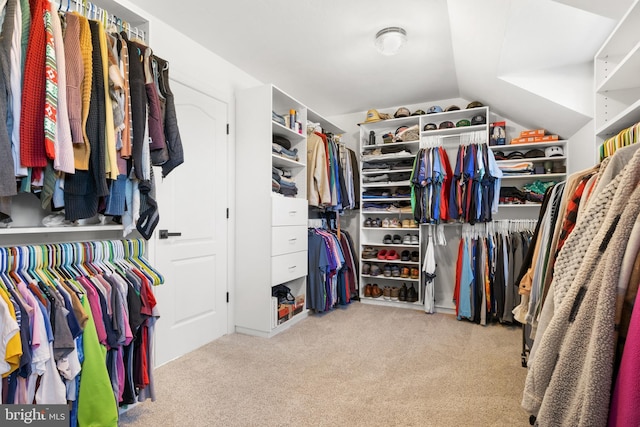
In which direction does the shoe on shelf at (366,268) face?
toward the camera

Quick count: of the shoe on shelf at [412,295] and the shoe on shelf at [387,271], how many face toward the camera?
2

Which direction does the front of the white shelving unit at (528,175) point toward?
toward the camera

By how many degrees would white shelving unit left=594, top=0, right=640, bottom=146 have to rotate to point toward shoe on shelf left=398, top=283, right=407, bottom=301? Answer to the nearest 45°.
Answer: approximately 90° to its right

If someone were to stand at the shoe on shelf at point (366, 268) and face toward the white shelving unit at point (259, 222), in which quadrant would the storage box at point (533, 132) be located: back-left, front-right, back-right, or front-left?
back-left

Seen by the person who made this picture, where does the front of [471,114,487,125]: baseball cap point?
facing the viewer

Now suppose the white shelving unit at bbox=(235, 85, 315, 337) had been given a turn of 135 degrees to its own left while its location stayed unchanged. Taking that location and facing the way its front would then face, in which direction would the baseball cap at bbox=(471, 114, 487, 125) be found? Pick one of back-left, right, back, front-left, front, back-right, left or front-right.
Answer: right

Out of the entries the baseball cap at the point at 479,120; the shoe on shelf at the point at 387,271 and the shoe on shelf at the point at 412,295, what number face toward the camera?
3

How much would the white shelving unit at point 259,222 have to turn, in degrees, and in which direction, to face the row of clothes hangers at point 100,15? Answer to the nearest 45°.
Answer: approximately 90° to its right

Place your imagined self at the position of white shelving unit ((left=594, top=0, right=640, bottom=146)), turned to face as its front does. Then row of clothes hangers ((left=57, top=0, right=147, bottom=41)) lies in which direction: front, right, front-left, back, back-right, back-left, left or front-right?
front

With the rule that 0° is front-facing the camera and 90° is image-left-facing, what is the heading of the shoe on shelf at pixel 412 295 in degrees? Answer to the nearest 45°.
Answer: approximately 0°
